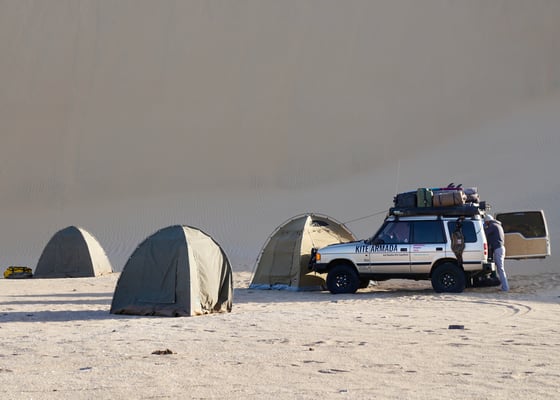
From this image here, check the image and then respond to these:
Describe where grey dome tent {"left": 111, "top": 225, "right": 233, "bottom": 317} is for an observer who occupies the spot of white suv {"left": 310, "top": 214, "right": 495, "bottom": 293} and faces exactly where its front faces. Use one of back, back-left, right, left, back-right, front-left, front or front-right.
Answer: front-left

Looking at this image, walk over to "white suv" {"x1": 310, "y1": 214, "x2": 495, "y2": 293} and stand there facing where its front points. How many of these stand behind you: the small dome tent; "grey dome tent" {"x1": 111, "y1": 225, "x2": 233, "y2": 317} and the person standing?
1

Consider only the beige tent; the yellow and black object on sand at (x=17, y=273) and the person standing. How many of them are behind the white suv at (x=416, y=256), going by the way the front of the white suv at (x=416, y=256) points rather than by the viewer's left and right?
1

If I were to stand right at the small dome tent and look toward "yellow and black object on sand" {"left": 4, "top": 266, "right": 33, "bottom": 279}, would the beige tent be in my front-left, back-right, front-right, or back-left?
back-left

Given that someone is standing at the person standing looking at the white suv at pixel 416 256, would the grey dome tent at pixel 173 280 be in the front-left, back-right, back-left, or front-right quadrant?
front-left

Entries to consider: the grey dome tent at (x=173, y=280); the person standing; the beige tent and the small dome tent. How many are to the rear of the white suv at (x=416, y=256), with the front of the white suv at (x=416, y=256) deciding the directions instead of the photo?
1

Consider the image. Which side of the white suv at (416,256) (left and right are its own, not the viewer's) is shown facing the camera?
left
